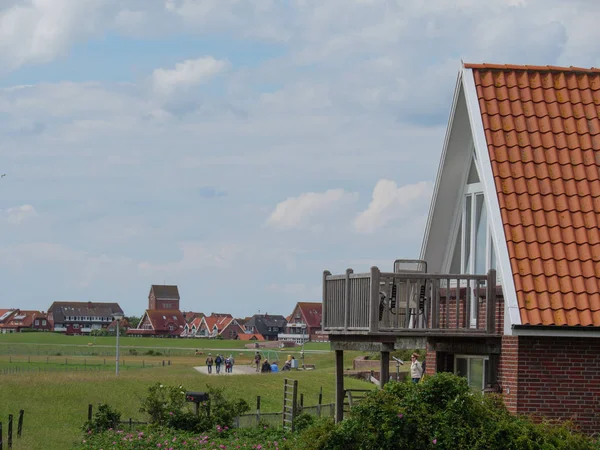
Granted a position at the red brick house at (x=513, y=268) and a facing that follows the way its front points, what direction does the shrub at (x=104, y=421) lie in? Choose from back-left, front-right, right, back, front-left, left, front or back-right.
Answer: front-right

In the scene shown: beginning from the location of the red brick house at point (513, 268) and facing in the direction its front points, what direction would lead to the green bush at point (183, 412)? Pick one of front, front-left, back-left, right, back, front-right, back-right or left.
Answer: front-right

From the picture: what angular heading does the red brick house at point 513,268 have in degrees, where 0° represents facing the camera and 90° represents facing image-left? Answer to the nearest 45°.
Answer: approximately 90°

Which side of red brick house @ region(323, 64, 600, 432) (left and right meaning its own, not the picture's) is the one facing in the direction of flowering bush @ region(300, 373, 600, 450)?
left

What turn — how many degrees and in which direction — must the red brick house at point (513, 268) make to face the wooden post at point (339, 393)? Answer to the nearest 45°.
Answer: approximately 45° to its right
